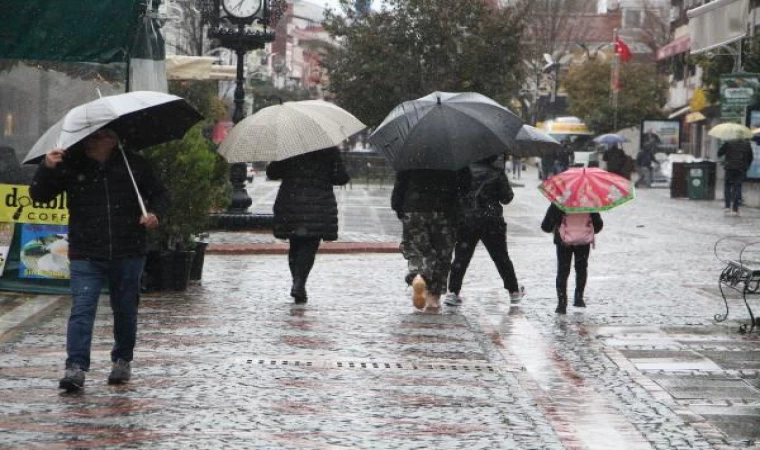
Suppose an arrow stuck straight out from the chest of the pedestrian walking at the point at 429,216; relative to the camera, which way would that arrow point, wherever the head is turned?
away from the camera

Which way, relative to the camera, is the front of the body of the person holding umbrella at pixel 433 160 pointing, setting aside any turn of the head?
away from the camera

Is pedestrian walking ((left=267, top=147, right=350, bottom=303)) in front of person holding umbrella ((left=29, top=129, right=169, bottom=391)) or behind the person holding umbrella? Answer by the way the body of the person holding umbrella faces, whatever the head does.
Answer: behind

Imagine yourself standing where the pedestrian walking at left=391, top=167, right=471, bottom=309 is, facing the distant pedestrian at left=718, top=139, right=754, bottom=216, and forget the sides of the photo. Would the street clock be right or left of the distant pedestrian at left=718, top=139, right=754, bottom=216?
left

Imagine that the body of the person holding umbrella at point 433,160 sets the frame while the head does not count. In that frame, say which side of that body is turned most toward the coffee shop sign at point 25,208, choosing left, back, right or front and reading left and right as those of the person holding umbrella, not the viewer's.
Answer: left

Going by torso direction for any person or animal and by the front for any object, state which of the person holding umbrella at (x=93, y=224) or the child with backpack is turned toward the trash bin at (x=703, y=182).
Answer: the child with backpack

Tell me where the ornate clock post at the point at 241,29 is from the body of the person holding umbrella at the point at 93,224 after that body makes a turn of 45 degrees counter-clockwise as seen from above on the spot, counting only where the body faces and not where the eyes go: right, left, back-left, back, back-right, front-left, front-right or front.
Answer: back-left

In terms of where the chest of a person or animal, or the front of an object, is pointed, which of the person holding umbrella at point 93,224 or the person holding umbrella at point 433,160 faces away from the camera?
the person holding umbrella at point 433,160

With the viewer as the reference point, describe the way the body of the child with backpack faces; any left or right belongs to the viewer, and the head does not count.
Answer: facing away from the viewer

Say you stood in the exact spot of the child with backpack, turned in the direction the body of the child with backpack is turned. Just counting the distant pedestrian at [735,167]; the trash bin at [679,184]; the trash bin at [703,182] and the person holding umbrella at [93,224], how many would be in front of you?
3

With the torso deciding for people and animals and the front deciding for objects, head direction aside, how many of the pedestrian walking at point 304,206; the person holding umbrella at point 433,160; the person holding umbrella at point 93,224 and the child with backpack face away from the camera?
3

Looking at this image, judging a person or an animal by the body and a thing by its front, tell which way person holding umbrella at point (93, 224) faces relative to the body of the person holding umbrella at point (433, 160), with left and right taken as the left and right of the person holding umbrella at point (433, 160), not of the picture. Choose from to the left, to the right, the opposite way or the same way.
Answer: the opposite way
